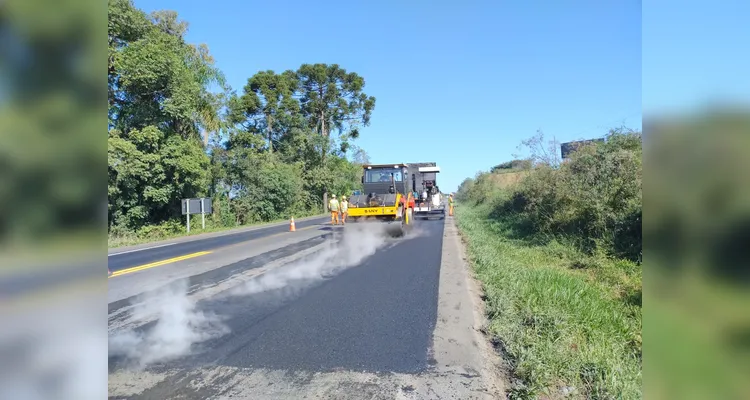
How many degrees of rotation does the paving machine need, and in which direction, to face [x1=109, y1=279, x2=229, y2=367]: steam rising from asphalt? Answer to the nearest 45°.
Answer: approximately 180°

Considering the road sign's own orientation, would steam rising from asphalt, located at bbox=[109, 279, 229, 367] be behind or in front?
behind

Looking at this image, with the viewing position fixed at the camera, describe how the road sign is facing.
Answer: facing away from the viewer

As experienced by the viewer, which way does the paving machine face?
facing away from the viewer

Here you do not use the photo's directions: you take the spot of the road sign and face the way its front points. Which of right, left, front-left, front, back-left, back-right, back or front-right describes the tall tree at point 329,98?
front-right

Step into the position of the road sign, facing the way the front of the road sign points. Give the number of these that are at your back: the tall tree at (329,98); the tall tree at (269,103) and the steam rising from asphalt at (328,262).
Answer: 1

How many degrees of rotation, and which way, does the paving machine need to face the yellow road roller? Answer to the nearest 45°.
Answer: approximately 180°

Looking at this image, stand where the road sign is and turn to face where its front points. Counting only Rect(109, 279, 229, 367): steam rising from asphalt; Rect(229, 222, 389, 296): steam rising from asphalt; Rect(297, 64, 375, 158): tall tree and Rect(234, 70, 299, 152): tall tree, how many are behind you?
2

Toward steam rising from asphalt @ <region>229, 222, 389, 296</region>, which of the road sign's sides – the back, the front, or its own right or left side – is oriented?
back
